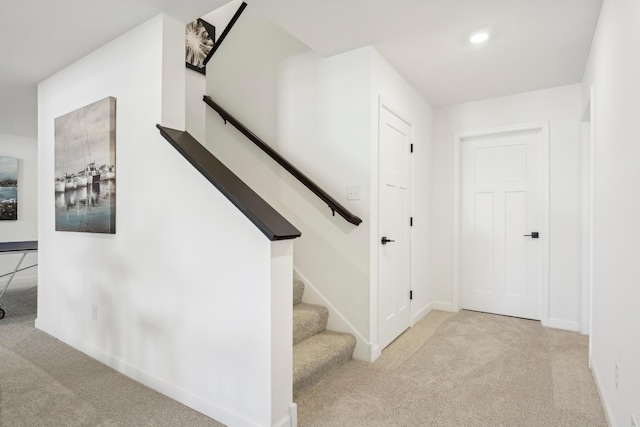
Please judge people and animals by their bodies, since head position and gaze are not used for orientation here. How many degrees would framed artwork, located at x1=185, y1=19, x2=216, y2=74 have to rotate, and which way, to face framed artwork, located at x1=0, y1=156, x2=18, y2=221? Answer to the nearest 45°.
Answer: approximately 180°

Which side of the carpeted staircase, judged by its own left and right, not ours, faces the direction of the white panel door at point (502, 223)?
left

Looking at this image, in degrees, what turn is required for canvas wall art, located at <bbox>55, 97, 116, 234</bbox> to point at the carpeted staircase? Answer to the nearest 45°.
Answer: approximately 90° to its left

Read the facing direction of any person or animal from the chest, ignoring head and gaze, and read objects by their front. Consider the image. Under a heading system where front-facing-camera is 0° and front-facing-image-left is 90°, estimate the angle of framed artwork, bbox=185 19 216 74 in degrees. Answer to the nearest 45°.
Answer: approximately 315°

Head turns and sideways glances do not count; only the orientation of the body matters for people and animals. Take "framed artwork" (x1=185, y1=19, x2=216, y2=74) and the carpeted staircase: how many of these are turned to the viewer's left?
0
